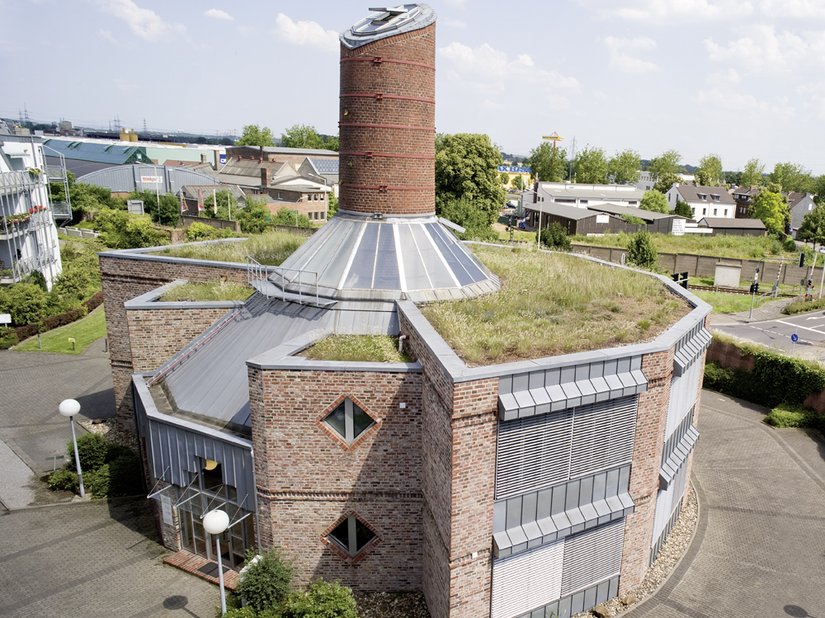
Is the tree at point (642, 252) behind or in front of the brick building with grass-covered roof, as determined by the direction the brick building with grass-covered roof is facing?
behind

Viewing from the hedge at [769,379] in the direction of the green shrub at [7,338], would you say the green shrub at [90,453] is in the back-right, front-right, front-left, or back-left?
front-left

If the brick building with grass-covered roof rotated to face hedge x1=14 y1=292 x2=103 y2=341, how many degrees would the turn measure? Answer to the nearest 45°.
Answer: approximately 90° to its right

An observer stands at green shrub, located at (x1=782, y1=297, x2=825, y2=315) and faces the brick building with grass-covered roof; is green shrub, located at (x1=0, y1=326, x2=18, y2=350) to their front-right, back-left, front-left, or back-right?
front-right

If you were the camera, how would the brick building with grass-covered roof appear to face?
facing the viewer and to the left of the viewer

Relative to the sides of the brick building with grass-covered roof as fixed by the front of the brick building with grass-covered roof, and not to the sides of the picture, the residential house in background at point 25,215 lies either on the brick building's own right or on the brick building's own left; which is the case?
on the brick building's own right

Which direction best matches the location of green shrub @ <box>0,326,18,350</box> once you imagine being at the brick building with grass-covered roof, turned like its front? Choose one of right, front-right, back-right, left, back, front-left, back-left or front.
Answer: right

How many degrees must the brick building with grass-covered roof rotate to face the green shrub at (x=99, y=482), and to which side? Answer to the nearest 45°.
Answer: approximately 90° to its right

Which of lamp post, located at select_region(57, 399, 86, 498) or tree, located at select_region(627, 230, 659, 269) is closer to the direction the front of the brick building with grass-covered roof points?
the lamp post

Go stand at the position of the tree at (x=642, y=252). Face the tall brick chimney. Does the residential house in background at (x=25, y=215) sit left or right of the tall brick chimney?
right

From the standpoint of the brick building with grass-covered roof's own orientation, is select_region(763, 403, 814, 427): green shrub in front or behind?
behind

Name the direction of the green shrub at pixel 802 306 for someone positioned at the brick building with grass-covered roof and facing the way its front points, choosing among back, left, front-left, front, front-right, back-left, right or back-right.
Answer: back
